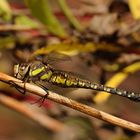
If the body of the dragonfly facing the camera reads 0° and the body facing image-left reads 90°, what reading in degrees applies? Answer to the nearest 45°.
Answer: approximately 90°
